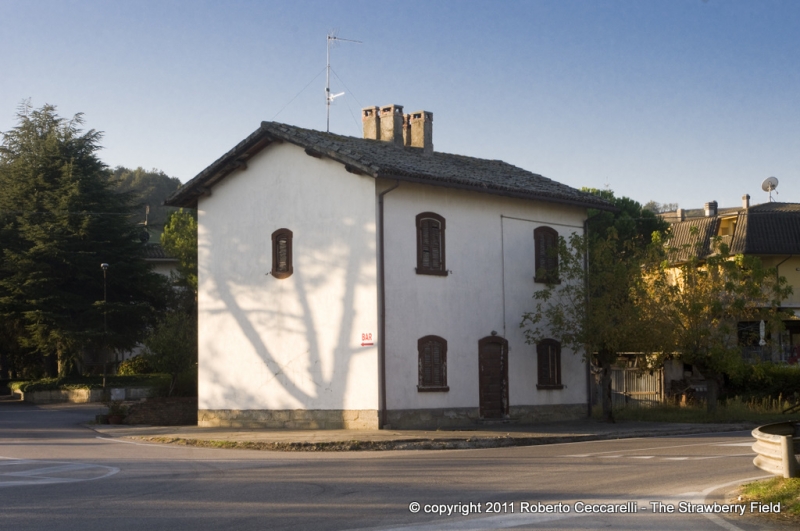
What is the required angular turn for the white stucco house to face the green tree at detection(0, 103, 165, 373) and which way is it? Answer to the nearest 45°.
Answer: approximately 180°

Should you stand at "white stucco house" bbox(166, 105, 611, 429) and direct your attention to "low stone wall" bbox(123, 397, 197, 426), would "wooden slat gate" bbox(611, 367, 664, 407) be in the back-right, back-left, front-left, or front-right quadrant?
back-right

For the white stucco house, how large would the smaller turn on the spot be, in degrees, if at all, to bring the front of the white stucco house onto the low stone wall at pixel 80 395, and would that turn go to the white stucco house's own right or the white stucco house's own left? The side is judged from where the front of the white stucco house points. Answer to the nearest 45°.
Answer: approximately 180°

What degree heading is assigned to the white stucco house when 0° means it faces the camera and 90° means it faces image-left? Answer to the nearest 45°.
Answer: approximately 315°

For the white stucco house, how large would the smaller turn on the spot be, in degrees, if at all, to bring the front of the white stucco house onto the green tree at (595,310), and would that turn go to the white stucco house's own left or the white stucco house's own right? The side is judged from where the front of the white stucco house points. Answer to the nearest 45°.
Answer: approximately 45° to the white stucco house's own left

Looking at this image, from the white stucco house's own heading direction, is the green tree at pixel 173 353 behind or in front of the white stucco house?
behind

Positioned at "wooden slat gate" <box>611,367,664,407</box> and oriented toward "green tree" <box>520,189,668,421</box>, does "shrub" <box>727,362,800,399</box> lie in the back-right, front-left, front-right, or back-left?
back-left

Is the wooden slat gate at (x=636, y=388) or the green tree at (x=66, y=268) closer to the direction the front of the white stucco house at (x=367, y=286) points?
the wooden slat gate

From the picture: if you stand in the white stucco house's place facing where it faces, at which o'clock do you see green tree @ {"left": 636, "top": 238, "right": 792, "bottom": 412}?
The green tree is roughly at 10 o'clock from the white stucco house.

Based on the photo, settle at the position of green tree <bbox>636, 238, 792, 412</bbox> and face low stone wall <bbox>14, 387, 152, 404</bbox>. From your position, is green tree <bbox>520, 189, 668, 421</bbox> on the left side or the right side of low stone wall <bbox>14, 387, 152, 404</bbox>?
left

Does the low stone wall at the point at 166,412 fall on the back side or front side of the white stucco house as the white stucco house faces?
on the back side
